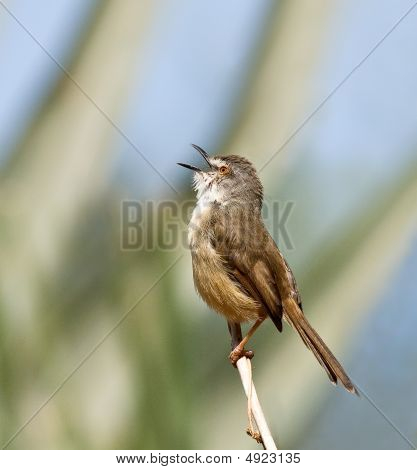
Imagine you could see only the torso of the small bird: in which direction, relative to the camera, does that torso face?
to the viewer's left
